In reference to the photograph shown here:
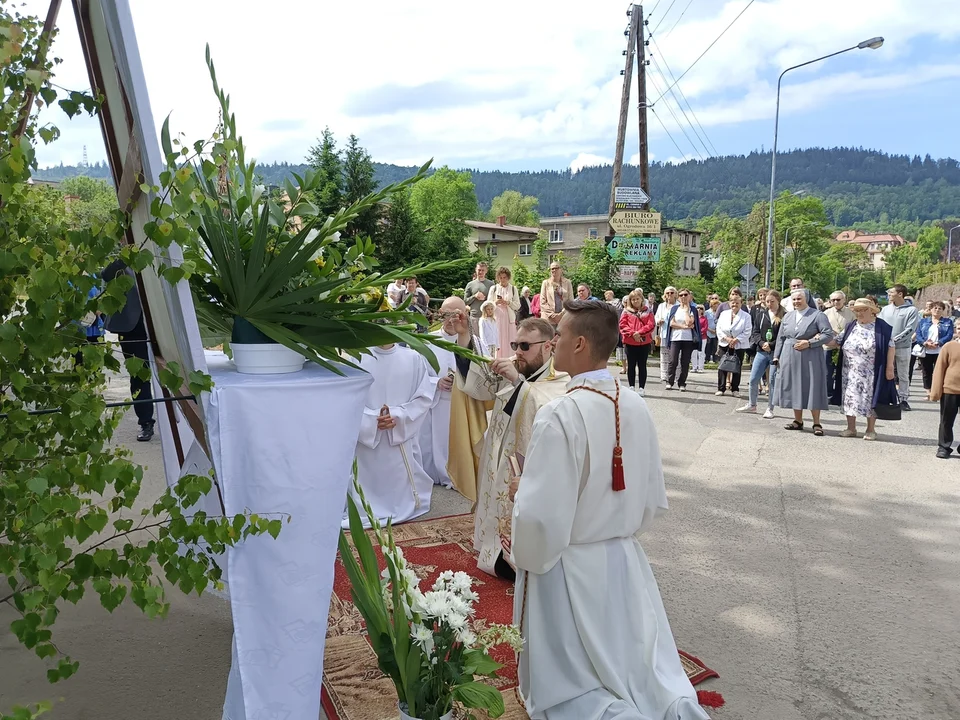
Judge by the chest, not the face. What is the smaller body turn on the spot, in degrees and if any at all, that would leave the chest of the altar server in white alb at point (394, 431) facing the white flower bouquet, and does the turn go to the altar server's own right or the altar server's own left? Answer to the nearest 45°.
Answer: approximately 45° to the altar server's own left

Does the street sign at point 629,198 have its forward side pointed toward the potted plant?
yes

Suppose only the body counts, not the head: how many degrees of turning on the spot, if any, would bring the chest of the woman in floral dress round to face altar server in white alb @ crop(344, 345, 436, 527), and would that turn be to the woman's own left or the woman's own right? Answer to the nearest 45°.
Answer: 0° — they already face them

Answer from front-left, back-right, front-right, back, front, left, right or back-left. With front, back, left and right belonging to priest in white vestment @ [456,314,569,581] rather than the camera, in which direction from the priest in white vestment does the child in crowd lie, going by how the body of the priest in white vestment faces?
back-right

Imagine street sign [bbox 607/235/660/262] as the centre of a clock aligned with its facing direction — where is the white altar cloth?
The white altar cloth is roughly at 12 o'clock from the street sign.

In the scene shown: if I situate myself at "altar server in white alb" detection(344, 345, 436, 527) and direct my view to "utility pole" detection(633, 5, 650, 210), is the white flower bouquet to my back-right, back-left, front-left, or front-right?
back-right
